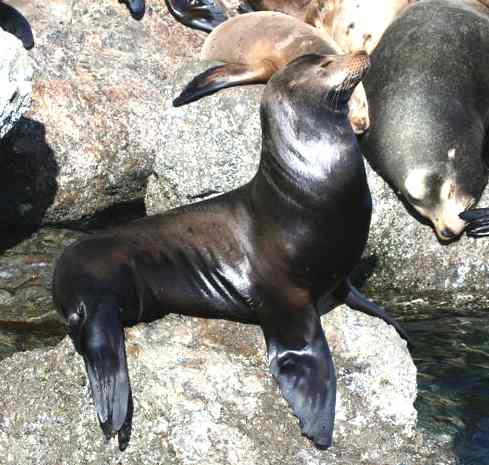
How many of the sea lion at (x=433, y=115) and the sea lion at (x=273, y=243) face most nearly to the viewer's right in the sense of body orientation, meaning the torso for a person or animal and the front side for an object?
1

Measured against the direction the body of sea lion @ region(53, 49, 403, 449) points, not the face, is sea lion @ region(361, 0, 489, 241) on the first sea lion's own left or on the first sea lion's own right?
on the first sea lion's own left

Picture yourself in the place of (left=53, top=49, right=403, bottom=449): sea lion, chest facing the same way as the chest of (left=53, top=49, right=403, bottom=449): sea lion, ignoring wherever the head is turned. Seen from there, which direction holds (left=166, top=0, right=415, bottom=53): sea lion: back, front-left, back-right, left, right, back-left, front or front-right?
left

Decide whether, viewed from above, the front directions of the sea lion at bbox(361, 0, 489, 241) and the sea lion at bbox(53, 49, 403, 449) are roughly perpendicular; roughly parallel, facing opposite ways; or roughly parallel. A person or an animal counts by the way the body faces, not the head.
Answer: roughly perpendicular

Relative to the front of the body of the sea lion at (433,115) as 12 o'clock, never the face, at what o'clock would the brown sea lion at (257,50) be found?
The brown sea lion is roughly at 3 o'clock from the sea lion.

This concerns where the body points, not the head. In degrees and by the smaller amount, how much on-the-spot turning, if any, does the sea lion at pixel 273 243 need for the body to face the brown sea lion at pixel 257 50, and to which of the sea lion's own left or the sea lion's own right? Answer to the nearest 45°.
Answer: approximately 90° to the sea lion's own left

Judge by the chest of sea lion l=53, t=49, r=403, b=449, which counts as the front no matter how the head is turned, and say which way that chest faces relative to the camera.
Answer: to the viewer's right

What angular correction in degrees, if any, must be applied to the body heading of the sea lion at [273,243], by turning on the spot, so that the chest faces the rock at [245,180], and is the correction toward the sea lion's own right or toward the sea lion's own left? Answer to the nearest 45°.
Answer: approximately 90° to the sea lion's own left

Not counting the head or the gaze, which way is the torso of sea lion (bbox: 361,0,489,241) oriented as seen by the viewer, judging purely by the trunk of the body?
toward the camera

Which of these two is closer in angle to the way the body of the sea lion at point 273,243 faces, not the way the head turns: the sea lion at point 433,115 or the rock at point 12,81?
the sea lion

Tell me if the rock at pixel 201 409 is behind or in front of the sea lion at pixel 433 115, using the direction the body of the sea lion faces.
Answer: in front
